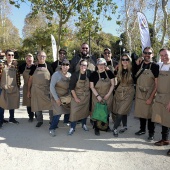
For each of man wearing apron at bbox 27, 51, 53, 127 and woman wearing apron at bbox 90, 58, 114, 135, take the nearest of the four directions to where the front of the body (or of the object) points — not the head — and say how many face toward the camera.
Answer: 2

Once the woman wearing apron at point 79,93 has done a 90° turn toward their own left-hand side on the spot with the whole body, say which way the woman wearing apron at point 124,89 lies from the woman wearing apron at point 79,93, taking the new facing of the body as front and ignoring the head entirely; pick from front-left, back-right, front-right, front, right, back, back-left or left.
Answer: front

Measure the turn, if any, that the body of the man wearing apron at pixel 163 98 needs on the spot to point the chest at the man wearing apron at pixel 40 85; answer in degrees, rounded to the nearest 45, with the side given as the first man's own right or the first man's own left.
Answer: approximately 45° to the first man's own right

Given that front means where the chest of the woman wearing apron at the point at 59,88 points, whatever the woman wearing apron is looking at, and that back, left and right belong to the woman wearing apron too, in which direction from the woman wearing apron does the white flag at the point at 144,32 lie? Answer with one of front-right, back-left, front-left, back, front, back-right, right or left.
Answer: left

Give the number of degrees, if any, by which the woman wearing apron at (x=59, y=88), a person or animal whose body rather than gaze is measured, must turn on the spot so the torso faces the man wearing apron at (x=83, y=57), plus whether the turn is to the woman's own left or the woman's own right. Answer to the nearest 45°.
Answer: approximately 90° to the woman's own left

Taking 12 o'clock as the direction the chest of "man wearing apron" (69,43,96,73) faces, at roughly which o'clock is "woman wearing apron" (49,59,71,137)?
The woman wearing apron is roughly at 1 o'clock from the man wearing apron.

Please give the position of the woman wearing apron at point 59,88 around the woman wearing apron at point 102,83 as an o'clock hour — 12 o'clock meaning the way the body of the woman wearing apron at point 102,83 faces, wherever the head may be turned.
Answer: the woman wearing apron at point 59,88 is roughly at 3 o'clock from the woman wearing apron at point 102,83.

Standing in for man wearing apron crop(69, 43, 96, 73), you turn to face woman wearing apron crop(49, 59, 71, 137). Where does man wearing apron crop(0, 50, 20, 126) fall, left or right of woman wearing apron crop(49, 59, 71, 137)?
right

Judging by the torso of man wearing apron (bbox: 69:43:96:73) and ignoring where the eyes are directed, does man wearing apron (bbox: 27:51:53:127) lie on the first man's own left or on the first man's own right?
on the first man's own right

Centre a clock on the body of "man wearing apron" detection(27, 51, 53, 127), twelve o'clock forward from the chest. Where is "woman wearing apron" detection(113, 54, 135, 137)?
The woman wearing apron is roughly at 10 o'clock from the man wearing apron.
